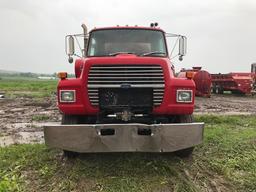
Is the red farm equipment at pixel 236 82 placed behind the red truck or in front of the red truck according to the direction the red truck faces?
behind

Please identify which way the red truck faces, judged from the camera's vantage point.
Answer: facing the viewer
